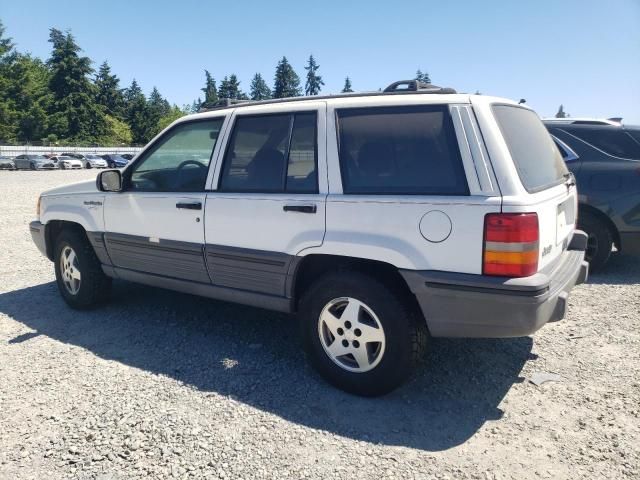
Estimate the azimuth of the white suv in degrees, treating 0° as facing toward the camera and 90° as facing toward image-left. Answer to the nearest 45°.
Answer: approximately 135°

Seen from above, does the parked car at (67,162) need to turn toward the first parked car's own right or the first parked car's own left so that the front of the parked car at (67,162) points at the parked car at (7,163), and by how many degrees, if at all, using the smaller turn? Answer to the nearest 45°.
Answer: approximately 90° to the first parked car's own right

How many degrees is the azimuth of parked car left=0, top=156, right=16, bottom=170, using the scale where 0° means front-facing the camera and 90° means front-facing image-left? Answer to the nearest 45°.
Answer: approximately 315°

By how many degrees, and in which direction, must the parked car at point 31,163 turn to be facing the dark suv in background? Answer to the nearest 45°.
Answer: approximately 45° to its right

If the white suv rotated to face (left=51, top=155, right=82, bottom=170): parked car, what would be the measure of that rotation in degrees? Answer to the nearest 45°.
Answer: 0° — it already faces it

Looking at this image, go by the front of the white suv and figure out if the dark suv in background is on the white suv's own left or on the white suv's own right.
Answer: on the white suv's own right

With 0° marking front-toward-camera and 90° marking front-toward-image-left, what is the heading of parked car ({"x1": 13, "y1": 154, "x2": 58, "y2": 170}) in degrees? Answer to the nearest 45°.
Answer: approximately 315°
